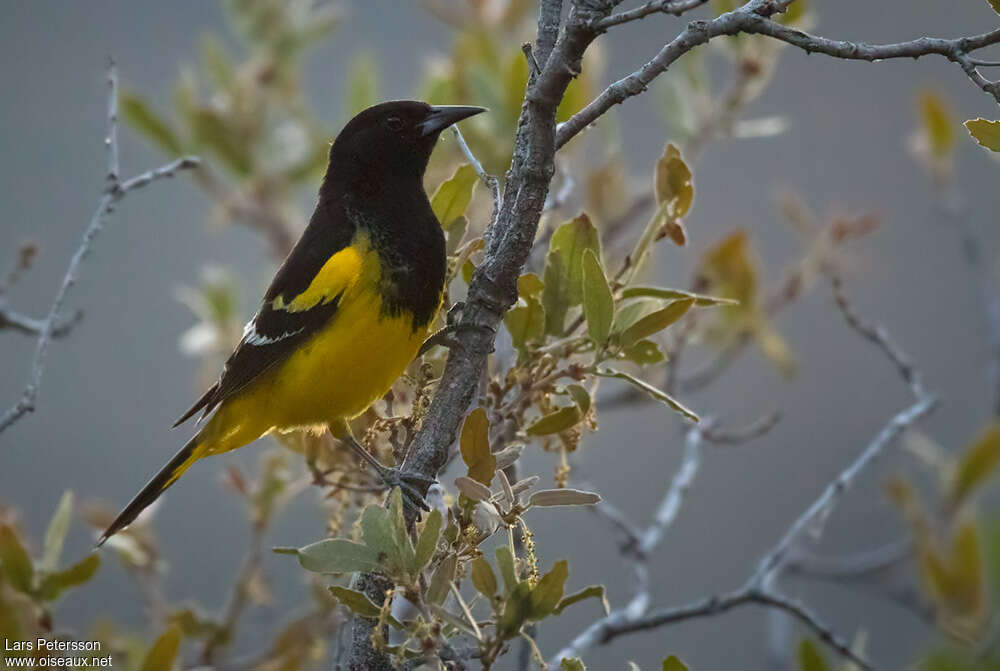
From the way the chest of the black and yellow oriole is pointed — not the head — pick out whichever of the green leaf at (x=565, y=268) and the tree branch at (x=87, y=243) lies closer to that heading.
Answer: the green leaf

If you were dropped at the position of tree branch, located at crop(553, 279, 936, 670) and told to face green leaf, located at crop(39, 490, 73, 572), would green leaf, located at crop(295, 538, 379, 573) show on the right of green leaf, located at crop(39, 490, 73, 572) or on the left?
left

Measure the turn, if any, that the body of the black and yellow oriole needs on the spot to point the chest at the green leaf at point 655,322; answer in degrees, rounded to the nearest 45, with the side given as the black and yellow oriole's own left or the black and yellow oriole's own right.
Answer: approximately 45° to the black and yellow oriole's own right

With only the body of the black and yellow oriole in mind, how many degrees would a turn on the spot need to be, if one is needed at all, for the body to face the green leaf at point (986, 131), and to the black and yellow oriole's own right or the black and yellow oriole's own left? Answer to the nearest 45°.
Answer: approximately 45° to the black and yellow oriole's own right

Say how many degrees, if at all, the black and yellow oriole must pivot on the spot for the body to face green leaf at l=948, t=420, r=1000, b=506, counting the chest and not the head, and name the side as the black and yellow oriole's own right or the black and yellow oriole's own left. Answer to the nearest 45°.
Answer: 0° — it already faces it

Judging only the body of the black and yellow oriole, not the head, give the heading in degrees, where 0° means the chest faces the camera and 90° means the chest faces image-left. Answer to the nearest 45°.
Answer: approximately 270°
